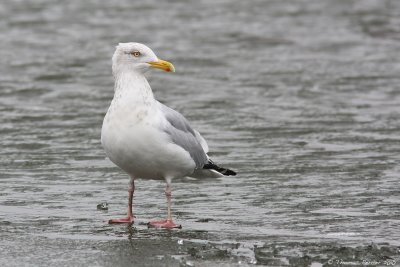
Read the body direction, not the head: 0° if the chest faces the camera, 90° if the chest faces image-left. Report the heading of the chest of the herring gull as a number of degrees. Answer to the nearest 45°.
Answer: approximately 45°
